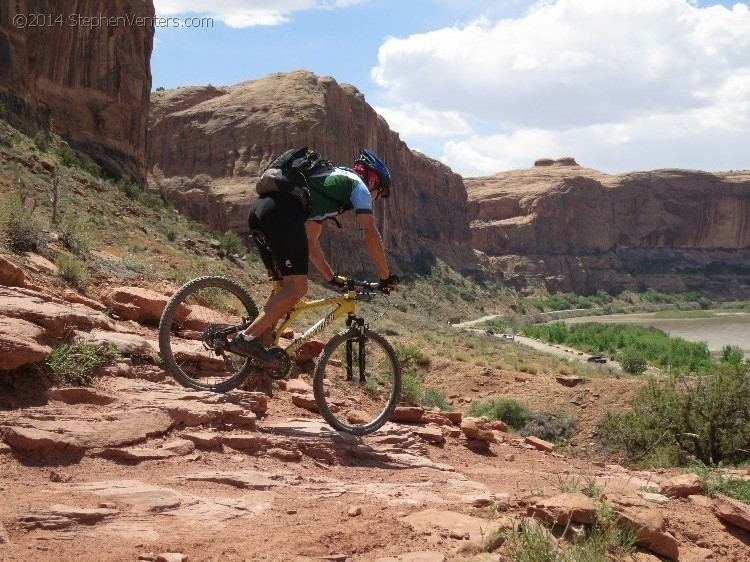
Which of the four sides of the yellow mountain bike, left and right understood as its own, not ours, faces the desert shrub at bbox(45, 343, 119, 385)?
back

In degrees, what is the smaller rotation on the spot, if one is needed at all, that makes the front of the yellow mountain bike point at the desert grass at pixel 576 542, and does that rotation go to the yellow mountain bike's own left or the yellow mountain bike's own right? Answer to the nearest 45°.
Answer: approximately 90° to the yellow mountain bike's own right

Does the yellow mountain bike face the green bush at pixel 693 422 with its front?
yes

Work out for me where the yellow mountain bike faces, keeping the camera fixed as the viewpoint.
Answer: facing away from the viewer and to the right of the viewer

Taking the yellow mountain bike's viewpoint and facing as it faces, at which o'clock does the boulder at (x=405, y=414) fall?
The boulder is roughly at 12 o'clock from the yellow mountain bike.

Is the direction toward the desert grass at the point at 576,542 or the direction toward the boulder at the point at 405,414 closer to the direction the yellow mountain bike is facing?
the boulder
